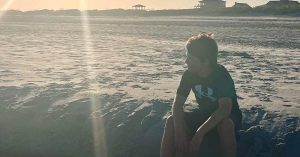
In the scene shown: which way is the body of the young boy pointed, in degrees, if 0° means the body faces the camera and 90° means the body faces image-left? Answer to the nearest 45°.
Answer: approximately 45°
